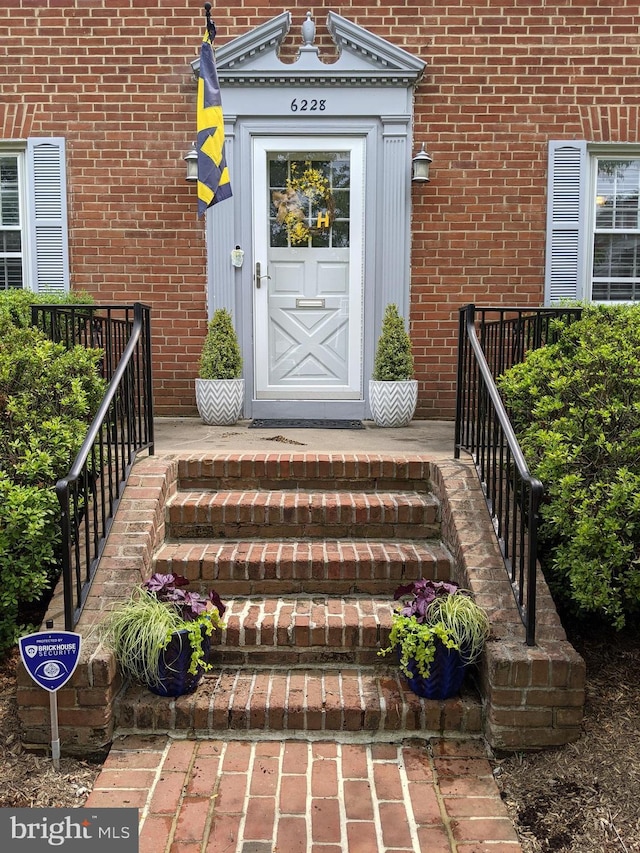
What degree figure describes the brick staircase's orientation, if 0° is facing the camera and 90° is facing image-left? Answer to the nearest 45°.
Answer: approximately 0°

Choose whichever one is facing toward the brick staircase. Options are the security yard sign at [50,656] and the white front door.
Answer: the white front door

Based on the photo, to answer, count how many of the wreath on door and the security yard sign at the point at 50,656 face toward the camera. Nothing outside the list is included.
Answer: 2

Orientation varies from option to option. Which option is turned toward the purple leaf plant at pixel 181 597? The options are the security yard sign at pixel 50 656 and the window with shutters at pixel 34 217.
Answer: the window with shutters

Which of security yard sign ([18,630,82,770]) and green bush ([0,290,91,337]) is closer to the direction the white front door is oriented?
the security yard sign

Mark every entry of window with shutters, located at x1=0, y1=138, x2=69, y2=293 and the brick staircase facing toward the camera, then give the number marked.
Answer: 2

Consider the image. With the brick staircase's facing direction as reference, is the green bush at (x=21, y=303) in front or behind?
behind

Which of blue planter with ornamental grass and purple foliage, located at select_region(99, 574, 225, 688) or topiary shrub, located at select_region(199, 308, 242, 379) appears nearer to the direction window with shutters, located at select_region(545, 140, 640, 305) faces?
the blue planter with ornamental grass and purple foliage

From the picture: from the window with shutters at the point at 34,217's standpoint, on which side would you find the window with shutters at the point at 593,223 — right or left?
on its left

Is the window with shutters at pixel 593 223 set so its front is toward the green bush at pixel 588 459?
yes
